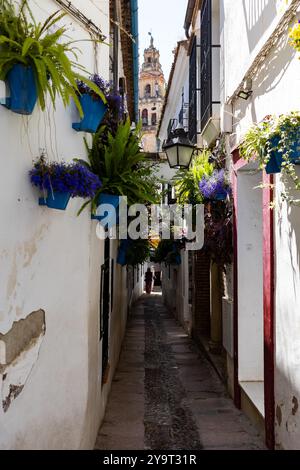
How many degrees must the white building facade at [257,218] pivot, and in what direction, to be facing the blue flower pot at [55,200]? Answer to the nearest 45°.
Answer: approximately 45° to its left

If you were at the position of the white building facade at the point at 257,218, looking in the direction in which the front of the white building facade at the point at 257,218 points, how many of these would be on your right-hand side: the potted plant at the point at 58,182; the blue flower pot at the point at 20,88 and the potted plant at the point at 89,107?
0

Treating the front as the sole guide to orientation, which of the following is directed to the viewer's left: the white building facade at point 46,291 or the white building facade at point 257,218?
the white building facade at point 257,218

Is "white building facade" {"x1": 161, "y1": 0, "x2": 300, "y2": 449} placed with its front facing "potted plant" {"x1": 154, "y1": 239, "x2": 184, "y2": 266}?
no

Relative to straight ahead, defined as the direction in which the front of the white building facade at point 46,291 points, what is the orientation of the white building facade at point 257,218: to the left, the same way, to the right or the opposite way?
the opposite way

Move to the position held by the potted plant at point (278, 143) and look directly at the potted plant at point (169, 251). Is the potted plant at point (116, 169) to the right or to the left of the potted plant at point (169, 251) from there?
left

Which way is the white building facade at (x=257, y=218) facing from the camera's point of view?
to the viewer's left

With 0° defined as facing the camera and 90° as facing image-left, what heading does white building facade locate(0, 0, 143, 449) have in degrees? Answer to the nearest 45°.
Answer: approximately 270°

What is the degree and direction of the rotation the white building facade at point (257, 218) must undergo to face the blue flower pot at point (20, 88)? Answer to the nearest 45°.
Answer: approximately 45° to its left

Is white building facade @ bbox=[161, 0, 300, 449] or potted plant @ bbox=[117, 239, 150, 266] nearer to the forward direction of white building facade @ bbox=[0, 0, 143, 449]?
the white building facade

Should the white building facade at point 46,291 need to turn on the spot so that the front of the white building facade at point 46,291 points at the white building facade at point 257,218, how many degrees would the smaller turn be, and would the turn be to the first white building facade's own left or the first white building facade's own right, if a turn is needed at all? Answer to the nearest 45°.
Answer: approximately 45° to the first white building facade's own left

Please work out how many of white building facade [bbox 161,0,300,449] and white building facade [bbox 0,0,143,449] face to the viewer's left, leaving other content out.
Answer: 1
